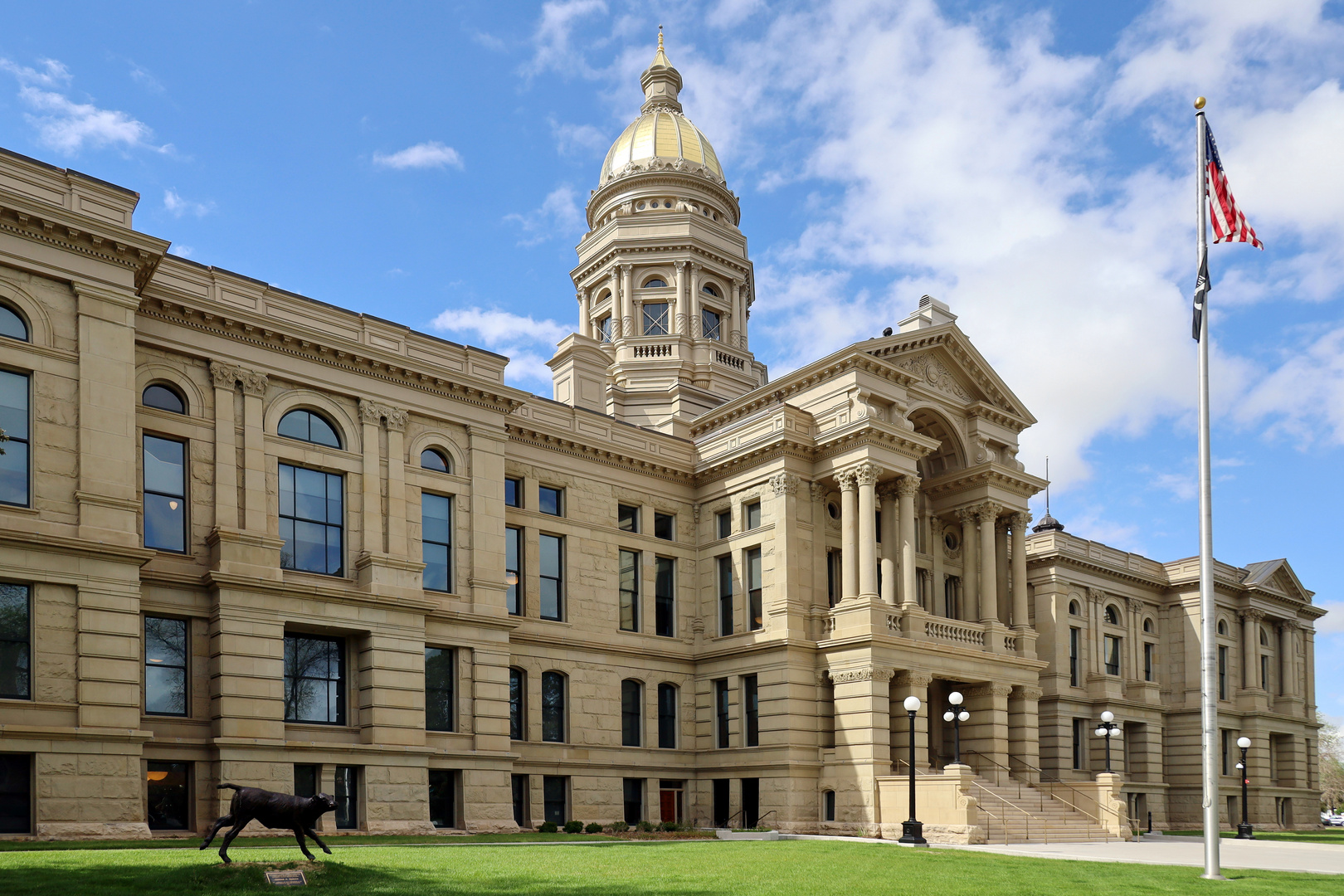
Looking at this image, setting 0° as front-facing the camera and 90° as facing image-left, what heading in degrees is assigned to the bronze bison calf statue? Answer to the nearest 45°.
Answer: approximately 270°

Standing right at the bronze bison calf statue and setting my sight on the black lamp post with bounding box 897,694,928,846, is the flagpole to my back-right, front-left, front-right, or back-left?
front-right

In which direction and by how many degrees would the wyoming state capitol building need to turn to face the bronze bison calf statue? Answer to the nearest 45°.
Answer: approximately 45° to its right

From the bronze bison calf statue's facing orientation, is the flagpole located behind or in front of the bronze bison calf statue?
in front

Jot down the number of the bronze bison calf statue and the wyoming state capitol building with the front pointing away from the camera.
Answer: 0

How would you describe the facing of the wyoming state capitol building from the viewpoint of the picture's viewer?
facing the viewer and to the right of the viewer

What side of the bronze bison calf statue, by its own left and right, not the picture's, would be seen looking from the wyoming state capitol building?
left

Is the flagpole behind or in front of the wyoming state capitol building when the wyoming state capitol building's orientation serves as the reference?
in front

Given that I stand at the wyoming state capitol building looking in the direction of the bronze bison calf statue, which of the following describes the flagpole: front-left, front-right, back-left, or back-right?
front-left

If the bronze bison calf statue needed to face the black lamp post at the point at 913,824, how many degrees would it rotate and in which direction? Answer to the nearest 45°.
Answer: approximately 45° to its left

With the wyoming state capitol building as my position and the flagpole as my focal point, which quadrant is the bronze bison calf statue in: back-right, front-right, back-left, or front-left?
front-right
